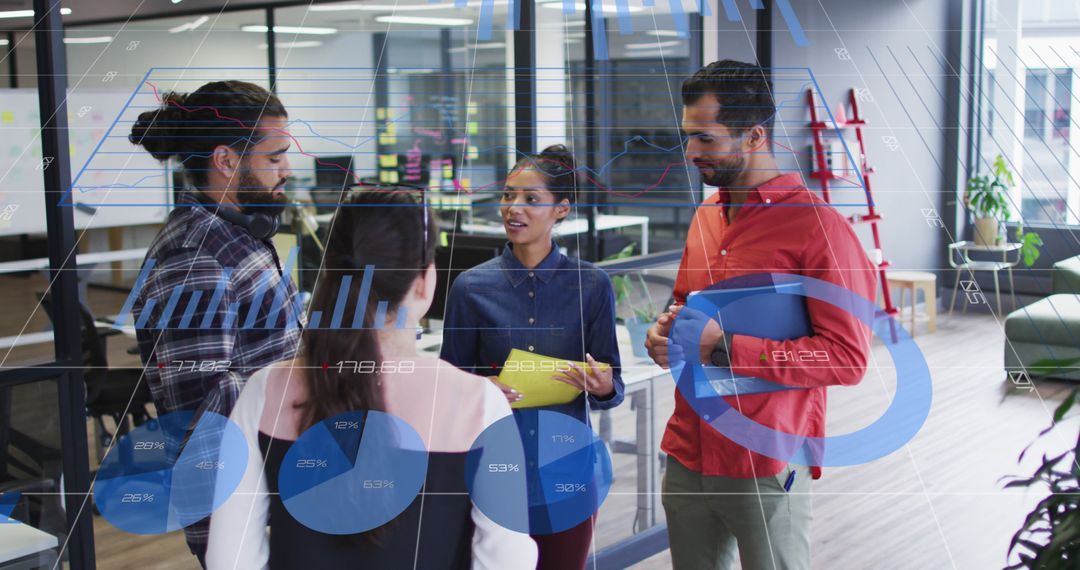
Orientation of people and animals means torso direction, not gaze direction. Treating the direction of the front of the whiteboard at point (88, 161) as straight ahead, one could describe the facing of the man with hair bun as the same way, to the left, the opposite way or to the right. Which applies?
to the left

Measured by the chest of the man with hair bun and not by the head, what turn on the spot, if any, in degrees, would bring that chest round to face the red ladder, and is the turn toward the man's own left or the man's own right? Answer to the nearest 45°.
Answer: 0° — they already face it

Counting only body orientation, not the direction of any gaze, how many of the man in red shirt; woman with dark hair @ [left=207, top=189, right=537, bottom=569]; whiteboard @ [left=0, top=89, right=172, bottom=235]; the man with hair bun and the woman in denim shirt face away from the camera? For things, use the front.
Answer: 1

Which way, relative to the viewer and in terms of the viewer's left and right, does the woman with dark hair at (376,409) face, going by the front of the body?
facing away from the viewer

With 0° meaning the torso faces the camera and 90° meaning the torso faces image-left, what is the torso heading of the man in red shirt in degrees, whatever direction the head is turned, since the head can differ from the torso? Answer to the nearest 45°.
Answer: approximately 45°

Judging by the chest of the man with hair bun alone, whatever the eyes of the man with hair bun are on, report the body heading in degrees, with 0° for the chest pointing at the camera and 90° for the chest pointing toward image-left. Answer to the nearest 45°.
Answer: approximately 270°

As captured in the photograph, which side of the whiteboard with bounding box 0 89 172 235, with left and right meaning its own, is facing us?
front

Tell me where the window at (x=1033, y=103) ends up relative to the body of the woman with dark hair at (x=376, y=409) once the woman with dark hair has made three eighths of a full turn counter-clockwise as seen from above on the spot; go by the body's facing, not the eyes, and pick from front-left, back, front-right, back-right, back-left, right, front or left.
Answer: back-left

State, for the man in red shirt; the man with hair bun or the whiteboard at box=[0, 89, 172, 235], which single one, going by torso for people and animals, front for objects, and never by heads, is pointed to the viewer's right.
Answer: the man with hair bun

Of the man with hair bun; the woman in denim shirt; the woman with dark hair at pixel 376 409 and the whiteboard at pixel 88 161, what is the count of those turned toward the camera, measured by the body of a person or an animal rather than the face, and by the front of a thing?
2

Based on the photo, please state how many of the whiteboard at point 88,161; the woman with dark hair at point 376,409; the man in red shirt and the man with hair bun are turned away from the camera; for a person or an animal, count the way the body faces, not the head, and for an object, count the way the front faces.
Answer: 1

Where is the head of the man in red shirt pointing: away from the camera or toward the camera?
toward the camera

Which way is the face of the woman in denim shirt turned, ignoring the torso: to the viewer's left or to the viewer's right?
to the viewer's left

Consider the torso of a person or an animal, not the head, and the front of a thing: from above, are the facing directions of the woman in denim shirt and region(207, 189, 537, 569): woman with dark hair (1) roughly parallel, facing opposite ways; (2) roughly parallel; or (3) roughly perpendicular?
roughly parallel, facing opposite ways

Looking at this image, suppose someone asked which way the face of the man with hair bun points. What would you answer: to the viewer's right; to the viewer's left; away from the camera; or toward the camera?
to the viewer's right
